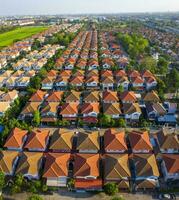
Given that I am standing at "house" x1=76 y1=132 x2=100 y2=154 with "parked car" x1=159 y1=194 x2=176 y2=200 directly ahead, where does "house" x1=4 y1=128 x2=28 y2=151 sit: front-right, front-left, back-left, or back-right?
back-right

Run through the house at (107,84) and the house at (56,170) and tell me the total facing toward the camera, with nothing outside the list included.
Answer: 2

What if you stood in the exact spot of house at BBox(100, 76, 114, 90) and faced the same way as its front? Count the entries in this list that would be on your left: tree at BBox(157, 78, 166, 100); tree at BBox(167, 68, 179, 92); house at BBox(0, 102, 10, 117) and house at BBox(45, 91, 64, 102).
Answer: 2

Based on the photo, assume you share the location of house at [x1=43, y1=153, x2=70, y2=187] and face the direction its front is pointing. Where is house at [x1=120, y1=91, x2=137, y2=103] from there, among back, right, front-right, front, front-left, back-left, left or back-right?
back-left

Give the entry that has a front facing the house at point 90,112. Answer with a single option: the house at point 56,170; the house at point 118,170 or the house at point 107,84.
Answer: the house at point 107,84

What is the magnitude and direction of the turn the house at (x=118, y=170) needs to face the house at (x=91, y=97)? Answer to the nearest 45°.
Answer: approximately 180°

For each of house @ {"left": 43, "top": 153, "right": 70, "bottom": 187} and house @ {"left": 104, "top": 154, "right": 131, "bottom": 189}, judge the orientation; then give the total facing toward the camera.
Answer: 2

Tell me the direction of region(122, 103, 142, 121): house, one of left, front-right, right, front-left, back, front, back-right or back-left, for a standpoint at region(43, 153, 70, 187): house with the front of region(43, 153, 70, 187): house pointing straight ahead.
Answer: back-left

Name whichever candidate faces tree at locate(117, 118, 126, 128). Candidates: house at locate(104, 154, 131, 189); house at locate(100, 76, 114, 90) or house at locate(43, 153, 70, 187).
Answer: house at locate(100, 76, 114, 90)

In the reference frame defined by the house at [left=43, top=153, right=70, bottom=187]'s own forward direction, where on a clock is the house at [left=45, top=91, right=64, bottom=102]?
the house at [left=45, top=91, right=64, bottom=102] is roughly at 6 o'clock from the house at [left=43, top=153, right=70, bottom=187].

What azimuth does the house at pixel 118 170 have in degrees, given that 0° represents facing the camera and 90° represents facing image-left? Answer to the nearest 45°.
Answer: approximately 0°

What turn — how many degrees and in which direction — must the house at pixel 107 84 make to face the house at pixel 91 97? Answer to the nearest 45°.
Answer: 0° — it already faces it

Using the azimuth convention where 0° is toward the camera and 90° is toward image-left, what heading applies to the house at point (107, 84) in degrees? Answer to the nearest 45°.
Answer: approximately 0°

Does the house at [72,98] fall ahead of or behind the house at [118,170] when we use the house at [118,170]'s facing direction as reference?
behind

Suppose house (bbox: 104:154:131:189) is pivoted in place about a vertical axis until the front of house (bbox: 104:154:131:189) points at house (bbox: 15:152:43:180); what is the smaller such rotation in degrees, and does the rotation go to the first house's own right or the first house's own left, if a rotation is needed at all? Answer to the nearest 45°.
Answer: approximately 90° to the first house's own right
